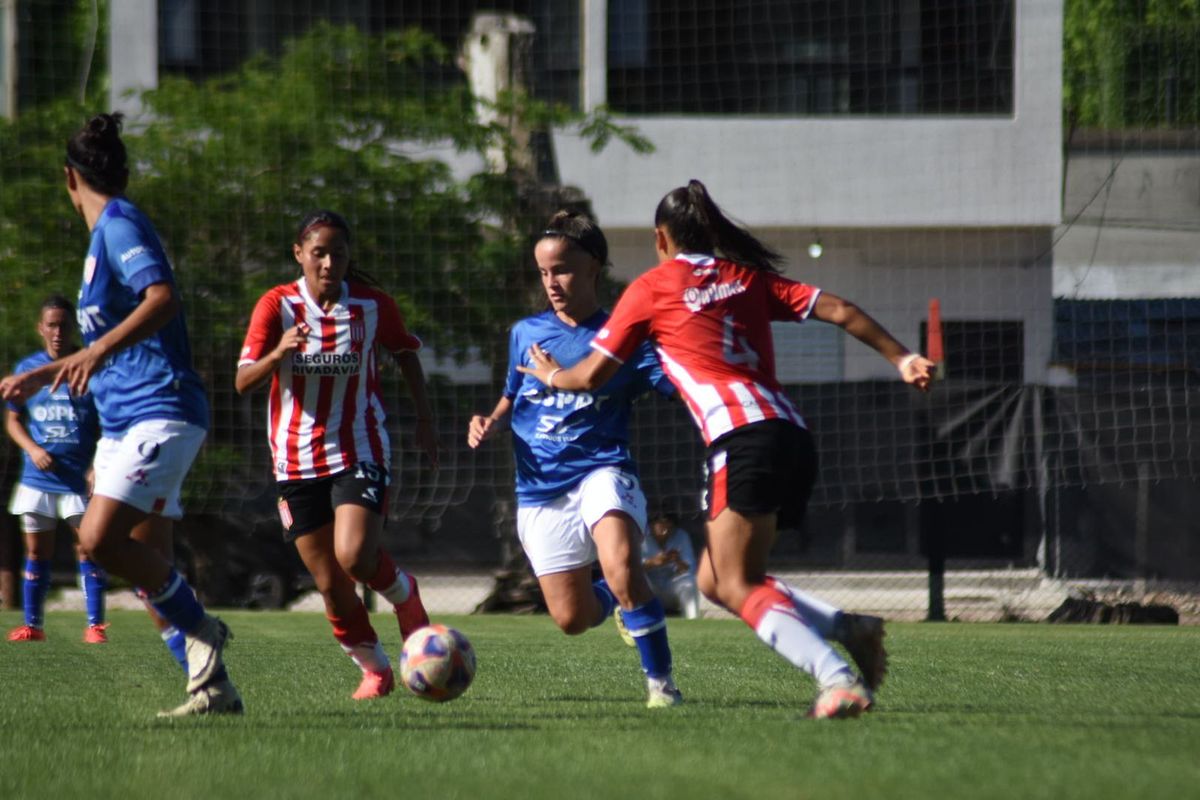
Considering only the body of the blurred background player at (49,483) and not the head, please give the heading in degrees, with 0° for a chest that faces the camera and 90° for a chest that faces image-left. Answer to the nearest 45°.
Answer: approximately 0°

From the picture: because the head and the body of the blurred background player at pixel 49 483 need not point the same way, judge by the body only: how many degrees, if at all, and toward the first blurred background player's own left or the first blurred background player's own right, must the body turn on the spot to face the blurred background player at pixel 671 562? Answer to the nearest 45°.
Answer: approximately 135° to the first blurred background player's own left

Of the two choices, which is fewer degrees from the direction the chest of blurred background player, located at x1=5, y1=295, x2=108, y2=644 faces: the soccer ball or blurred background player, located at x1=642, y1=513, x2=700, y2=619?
the soccer ball

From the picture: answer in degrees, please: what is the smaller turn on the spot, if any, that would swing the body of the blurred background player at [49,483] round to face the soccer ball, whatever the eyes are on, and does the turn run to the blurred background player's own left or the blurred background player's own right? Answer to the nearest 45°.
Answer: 0° — they already face it
